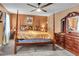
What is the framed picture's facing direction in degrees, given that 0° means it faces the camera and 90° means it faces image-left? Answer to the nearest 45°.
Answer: approximately 0°

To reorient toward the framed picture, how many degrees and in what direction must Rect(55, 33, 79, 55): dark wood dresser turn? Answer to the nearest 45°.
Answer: approximately 45° to its right

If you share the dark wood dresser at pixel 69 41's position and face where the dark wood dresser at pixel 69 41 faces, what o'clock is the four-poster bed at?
The four-poster bed is roughly at 2 o'clock from the dark wood dresser.

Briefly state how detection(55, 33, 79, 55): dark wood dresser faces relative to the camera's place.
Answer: facing the viewer and to the left of the viewer

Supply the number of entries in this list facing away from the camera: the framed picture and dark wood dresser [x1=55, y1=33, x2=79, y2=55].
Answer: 0

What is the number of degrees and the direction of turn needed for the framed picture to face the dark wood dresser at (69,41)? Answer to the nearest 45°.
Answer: approximately 90° to its left
